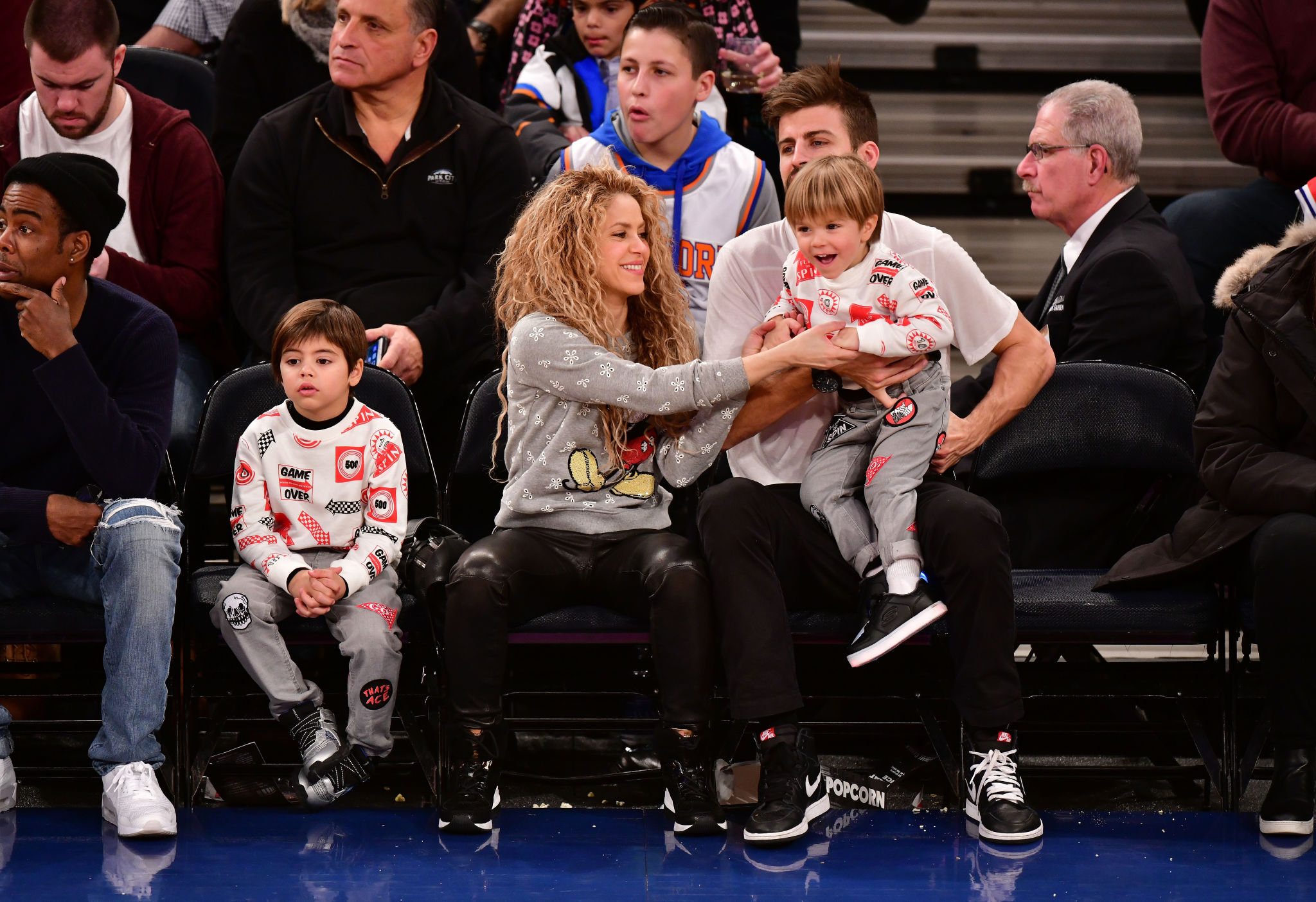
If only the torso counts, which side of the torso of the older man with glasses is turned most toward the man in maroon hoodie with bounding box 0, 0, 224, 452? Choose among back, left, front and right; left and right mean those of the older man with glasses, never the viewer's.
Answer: front

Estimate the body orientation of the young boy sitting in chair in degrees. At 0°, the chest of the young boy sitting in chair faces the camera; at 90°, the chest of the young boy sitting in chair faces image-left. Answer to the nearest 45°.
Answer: approximately 0°

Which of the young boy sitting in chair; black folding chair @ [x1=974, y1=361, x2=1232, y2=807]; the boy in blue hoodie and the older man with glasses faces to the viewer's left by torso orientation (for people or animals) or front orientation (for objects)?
the older man with glasses

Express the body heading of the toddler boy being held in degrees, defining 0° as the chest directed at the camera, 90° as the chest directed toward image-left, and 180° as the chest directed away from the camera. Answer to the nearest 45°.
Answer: approximately 45°

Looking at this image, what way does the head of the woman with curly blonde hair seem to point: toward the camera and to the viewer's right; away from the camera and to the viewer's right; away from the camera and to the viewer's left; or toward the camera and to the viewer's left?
toward the camera and to the viewer's right

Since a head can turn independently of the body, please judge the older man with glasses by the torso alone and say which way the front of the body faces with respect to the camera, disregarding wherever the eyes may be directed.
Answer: to the viewer's left

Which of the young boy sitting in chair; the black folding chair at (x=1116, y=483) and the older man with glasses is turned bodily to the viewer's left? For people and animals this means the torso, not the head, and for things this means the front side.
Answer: the older man with glasses

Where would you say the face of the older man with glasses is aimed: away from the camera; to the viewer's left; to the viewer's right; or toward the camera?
to the viewer's left

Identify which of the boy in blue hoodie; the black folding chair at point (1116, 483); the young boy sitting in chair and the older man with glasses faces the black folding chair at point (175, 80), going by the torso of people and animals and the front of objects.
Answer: the older man with glasses

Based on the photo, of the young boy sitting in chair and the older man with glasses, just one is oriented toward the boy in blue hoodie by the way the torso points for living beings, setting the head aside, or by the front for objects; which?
the older man with glasses
